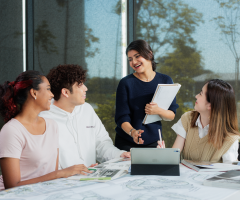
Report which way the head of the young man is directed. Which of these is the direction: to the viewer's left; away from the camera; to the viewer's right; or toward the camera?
to the viewer's right

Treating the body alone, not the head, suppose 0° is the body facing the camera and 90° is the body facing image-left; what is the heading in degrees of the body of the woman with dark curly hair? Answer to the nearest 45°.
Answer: approximately 315°

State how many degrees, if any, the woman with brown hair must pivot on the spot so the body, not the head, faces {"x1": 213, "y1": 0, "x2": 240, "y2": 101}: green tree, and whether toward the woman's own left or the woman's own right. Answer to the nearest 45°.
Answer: approximately 135° to the woman's own right

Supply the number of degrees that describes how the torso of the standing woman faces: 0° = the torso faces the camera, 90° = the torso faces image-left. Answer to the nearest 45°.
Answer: approximately 0°

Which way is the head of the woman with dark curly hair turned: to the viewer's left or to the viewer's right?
to the viewer's right

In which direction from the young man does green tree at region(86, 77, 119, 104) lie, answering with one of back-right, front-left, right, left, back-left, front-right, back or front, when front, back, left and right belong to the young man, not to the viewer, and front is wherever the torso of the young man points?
back-left
